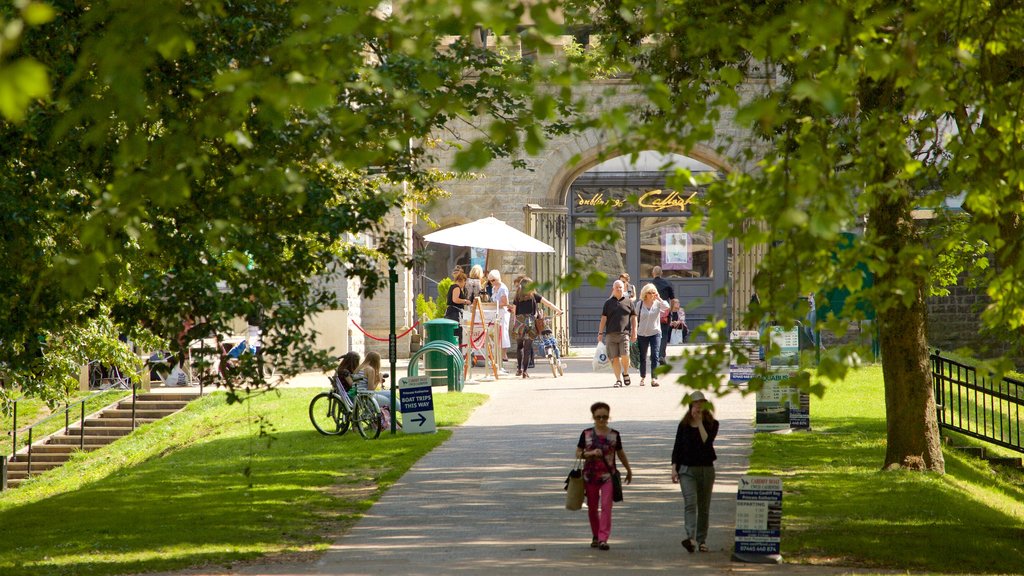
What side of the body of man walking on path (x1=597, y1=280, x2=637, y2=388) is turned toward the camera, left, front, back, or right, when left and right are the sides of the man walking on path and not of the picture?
front

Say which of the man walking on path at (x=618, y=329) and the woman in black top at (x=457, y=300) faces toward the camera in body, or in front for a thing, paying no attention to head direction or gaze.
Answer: the man walking on path

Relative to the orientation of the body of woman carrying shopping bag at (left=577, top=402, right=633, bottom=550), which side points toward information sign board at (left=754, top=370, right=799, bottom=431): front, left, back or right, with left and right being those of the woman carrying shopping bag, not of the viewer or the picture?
back

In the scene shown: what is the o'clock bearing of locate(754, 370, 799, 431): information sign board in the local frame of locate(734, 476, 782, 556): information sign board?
locate(754, 370, 799, 431): information sign board is roughly at 6 o'clock from locate(734, 476, 782, 556): information sign board.

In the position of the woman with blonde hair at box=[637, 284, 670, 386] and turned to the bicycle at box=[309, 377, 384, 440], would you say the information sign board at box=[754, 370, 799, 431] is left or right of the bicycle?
left

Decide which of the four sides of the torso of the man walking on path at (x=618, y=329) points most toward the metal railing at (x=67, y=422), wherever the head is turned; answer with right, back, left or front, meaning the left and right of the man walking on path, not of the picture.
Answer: right

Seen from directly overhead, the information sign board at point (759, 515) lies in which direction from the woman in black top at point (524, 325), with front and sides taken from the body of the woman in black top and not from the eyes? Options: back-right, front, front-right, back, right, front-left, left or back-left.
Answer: back

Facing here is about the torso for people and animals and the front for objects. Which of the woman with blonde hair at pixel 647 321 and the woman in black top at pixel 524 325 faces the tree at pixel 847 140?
the woman with blonde hair

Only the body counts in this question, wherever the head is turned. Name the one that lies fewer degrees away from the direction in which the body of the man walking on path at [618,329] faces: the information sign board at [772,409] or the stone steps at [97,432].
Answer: the information sign board

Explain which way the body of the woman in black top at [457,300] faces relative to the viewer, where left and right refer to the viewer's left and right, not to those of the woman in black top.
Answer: facing to the right of the viewer

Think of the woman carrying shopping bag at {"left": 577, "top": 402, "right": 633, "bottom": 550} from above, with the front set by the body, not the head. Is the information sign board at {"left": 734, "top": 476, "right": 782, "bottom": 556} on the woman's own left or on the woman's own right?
on the woman's own left

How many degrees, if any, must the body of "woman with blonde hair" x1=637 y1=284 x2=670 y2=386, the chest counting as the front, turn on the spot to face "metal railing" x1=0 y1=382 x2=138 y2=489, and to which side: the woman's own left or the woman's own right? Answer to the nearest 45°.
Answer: approximately 90° to the woman's own right

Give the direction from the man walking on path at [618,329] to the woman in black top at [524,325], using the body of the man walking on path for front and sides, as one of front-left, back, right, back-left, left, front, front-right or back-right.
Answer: back-right

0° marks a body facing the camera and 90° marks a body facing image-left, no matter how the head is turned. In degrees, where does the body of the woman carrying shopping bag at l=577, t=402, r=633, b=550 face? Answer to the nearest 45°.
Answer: approximately 0°
